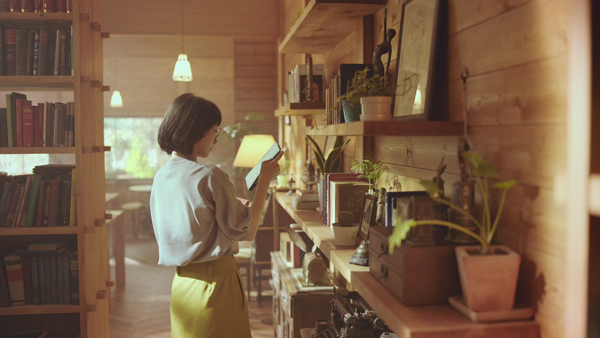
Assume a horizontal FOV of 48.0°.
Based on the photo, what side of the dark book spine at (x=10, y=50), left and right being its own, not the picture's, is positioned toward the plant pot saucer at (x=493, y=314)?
front

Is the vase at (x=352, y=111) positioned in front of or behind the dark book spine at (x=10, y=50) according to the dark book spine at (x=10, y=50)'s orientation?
in front

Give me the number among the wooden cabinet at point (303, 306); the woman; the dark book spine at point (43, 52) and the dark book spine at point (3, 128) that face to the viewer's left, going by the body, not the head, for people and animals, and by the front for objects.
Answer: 1

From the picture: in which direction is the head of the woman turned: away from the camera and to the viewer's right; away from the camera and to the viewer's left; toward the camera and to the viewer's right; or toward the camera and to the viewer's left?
away from the camera and to the viewer's right

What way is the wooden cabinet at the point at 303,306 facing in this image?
to the viewer's left

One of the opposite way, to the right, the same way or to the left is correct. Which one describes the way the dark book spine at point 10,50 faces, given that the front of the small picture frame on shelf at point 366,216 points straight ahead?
to the left

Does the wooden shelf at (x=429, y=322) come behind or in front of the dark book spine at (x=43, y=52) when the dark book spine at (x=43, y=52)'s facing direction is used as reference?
in front

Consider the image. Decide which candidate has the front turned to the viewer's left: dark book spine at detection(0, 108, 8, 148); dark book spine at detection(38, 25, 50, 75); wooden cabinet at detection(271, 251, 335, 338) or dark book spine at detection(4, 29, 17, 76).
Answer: the wooden cabinet

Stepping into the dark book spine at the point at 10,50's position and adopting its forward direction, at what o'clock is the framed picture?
The framed picture is roughly at 11 o'clock from the dark book spine.

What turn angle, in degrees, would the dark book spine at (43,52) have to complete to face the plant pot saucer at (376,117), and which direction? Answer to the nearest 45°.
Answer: approximately 45° to its left
